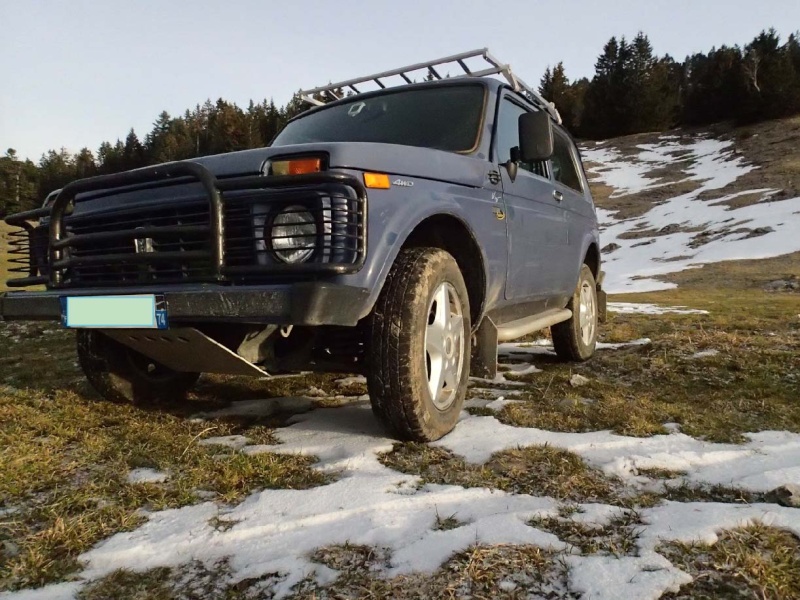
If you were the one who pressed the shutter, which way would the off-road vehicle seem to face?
facing the viewer and to the left of the viewer
